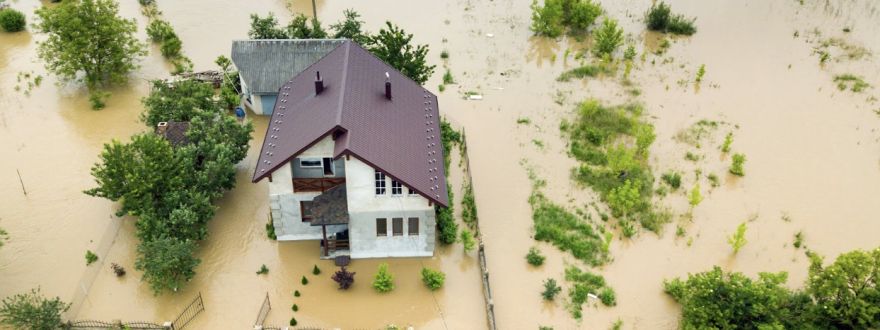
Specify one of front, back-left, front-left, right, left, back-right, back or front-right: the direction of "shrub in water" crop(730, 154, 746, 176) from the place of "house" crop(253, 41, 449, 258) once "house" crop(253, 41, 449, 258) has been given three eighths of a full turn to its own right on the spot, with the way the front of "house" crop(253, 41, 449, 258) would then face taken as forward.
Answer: back-right

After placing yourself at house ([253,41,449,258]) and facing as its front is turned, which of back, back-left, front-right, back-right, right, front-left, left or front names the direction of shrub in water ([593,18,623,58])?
back-left

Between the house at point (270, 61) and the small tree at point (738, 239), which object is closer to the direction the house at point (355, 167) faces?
the small tree

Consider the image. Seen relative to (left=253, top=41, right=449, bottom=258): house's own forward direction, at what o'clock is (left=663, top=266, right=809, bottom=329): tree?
The tree is roughly at 10 o'clock from the house.

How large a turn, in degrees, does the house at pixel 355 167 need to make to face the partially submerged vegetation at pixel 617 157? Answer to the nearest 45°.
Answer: approximately 90° to its left

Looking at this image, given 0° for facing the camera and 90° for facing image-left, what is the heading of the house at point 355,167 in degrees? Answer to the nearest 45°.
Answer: approximately 0°

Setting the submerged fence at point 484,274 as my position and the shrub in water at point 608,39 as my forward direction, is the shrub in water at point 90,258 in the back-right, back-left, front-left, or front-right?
back-left

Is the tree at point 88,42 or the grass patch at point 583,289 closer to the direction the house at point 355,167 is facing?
the grass patch

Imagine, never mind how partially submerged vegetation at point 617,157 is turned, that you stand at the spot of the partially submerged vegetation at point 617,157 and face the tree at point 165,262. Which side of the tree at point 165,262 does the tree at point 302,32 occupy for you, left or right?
right

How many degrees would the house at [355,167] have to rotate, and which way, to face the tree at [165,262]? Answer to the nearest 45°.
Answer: approximately 90° to its right

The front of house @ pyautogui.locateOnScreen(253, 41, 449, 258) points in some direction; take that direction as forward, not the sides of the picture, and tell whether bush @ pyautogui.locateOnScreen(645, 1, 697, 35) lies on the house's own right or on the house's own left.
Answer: on the house's own left
